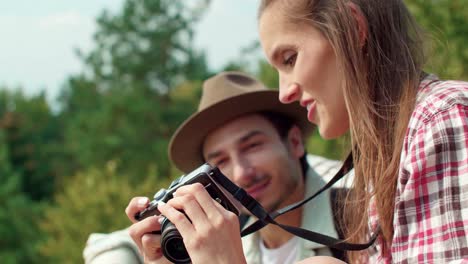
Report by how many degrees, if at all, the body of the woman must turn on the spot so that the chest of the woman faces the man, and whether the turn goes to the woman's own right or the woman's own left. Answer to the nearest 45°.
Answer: approximately 45° to the woman's own right

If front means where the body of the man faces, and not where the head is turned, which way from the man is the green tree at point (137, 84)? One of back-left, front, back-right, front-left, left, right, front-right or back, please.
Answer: back-right

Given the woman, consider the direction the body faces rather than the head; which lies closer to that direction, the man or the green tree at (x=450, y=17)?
the man

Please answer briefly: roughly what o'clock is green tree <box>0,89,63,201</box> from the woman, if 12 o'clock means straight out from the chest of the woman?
The green tree is roughly at 2 o'clock from the woman.

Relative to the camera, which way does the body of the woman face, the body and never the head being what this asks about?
to the viewer's left
